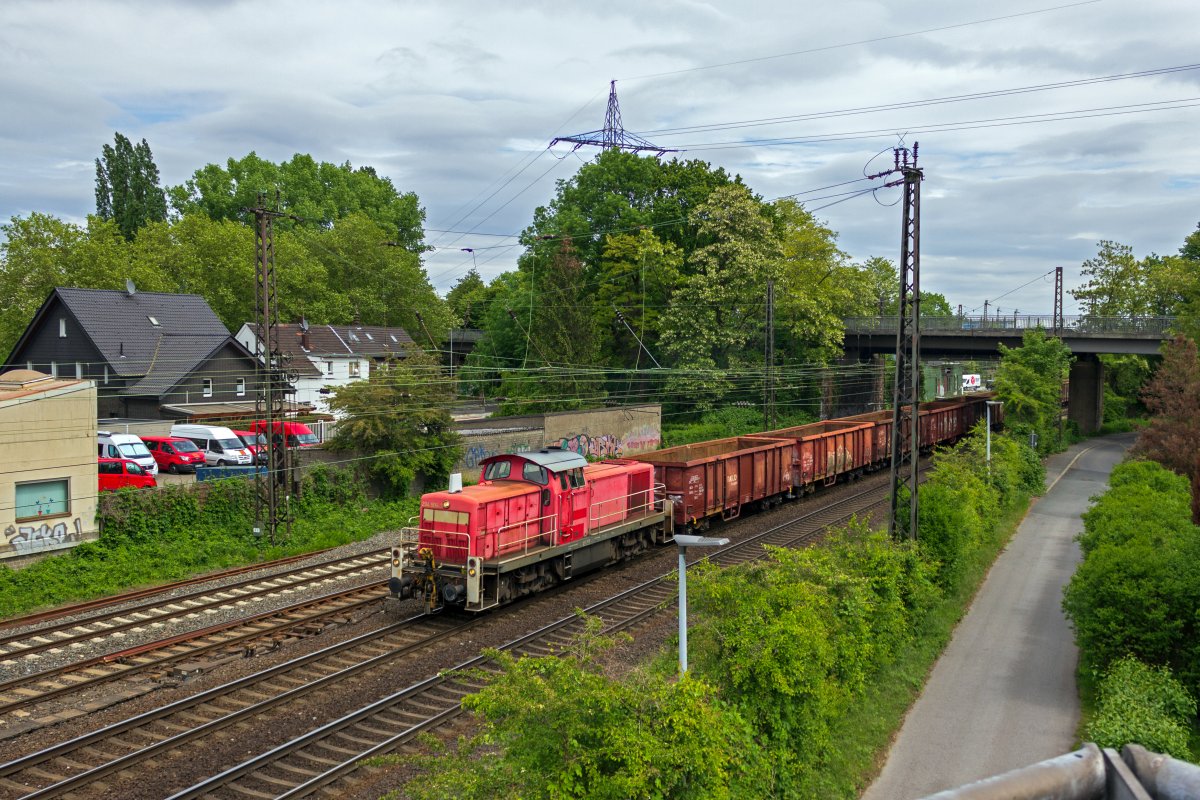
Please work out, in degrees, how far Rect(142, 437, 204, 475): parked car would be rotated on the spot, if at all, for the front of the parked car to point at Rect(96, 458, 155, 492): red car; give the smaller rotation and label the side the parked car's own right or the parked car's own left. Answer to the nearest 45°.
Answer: approximately 45° to the parked car's own right

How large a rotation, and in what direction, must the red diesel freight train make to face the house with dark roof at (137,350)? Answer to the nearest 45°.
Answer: approximately 90° to its right

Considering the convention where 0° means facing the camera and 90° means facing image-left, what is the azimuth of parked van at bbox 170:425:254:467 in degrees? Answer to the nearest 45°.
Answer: approximately 315°

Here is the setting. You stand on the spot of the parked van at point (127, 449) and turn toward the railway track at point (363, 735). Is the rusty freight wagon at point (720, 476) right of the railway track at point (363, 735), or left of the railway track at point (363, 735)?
left
